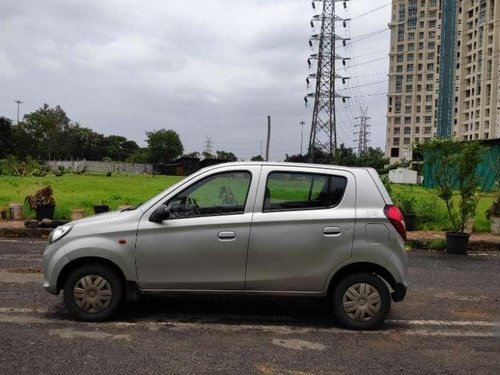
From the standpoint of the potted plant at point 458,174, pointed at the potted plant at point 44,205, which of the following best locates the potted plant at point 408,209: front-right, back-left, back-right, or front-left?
front-right

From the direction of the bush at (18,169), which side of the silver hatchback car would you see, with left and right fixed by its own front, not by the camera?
right

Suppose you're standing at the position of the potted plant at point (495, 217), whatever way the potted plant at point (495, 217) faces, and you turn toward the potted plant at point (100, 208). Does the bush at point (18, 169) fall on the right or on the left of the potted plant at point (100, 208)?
right

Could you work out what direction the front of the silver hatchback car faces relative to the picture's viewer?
facing to the left of the viewer

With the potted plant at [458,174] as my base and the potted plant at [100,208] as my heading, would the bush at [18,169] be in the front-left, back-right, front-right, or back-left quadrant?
front-right

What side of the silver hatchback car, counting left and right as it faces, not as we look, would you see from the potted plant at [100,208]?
right

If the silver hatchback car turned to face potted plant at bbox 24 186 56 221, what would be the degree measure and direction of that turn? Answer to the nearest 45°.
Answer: approximately 45° to its right

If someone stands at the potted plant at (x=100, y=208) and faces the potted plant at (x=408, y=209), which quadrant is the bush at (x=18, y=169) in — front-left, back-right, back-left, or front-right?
back-left

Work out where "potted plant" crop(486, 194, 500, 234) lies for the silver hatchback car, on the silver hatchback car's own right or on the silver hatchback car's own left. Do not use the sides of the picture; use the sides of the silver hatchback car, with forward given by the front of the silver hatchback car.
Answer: on the silver hatchback car's own right

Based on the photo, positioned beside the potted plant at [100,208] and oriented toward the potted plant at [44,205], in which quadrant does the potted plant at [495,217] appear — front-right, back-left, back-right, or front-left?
back-left
